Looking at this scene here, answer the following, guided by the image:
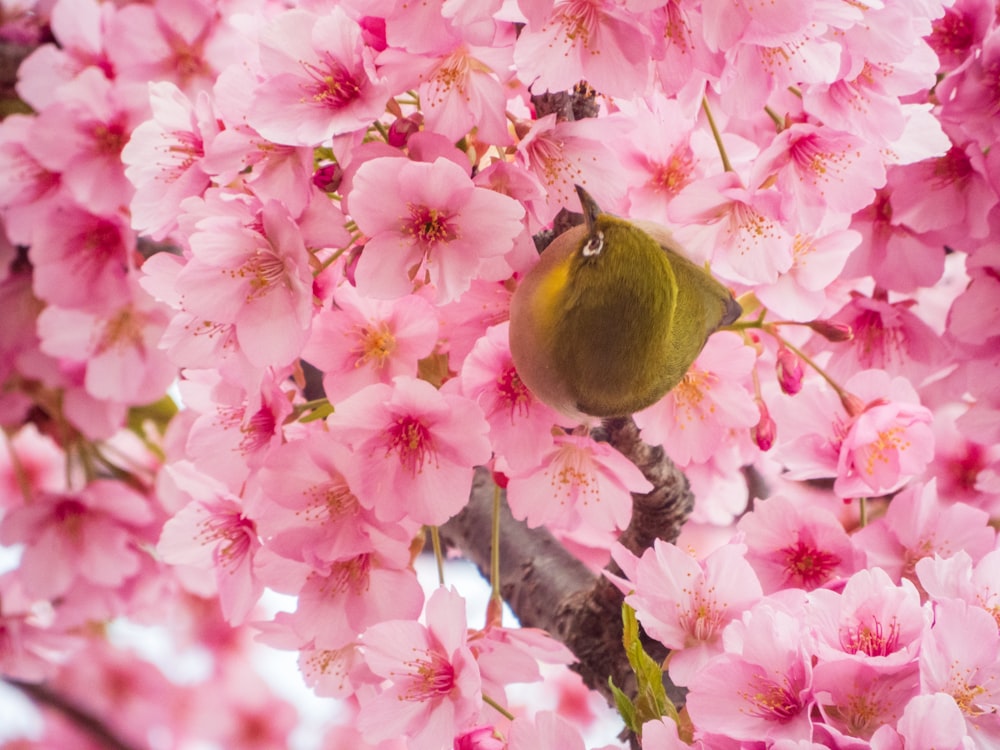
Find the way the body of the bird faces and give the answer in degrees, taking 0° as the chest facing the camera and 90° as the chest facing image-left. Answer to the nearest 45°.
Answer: approximately 90°

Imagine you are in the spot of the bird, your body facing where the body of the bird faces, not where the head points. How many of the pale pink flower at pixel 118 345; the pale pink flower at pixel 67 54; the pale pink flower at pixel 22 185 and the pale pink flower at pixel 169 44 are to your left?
0

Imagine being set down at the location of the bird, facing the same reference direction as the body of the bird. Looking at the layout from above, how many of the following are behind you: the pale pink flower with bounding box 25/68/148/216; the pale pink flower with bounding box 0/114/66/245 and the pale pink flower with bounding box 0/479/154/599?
0
